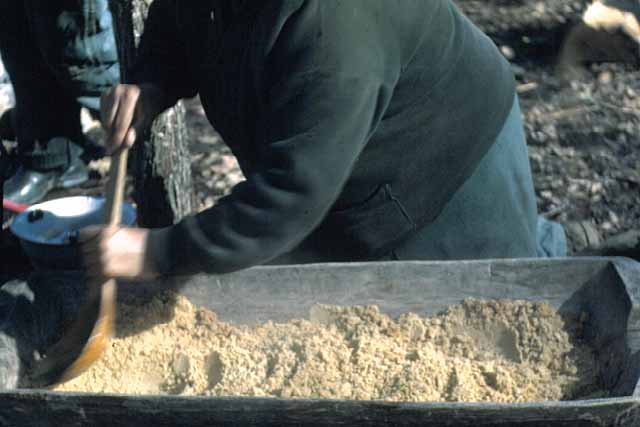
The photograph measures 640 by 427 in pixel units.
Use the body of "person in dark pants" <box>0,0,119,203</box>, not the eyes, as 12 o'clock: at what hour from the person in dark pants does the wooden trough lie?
The wooden trough is roughly at 10 o'clock from the person in dark pants.

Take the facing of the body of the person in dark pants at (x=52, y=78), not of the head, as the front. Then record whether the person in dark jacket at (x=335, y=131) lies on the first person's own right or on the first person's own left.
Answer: on the first person's own left

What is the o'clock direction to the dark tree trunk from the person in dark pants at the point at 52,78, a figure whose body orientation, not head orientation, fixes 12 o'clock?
The dark tree trunk is roughly at 10 o'clock from the person in dark pants.
